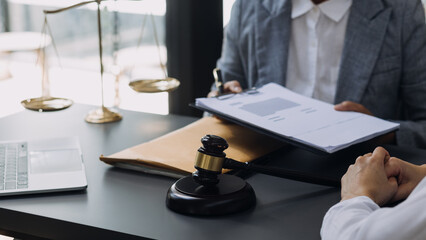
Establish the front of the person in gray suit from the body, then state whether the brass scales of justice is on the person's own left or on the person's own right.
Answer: on the person's own right

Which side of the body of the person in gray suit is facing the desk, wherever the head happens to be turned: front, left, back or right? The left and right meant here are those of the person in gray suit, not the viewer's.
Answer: front

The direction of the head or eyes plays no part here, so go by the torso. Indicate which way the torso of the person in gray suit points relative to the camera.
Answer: toward the camera

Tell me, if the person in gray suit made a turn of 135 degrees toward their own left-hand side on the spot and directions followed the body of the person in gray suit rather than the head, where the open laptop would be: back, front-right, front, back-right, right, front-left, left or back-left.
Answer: back

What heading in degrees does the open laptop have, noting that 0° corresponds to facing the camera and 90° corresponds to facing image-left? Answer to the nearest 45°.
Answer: approximately 270°
